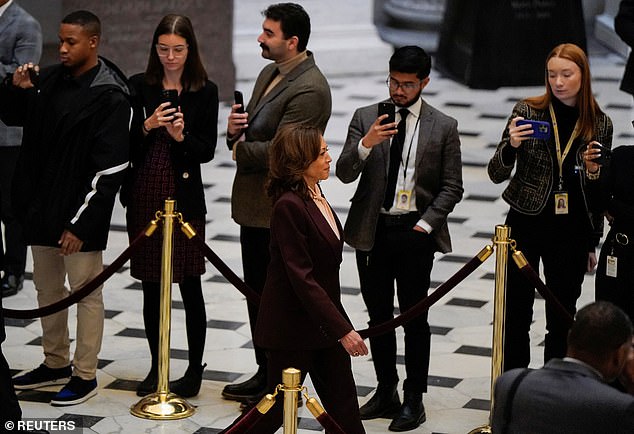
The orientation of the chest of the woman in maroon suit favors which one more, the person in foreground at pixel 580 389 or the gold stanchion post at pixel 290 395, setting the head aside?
the person in foreground

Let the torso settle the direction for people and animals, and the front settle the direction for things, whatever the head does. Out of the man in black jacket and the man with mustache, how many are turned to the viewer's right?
0

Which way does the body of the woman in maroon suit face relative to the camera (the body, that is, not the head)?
to the viewer's right

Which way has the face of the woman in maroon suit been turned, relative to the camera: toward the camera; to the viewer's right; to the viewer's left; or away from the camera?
to the viewer's right

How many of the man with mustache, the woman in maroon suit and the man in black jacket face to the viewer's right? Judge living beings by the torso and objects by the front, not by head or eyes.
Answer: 1

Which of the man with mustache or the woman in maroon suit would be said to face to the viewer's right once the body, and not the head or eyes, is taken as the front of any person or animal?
the woman in maroon suit

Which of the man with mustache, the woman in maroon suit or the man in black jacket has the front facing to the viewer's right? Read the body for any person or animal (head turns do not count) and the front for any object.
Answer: the woman in maroon suit

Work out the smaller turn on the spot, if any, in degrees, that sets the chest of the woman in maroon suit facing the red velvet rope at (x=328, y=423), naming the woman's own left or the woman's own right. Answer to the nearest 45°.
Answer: approximately 90° to the woman's own right
